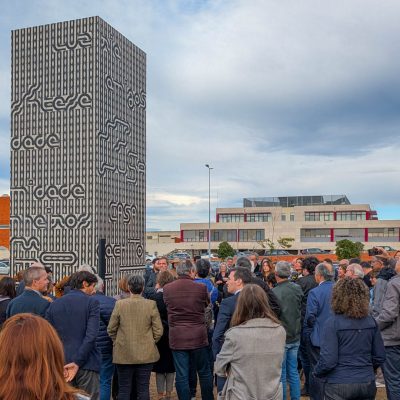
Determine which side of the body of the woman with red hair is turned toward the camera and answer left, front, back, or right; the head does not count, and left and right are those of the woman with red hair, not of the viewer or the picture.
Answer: back

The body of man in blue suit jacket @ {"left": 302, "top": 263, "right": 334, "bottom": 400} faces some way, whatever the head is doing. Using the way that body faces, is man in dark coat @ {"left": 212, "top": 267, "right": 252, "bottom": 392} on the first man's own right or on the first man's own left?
on the first man's own left

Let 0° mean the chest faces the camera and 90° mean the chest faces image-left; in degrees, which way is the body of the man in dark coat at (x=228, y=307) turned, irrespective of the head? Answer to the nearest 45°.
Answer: approximately 90°

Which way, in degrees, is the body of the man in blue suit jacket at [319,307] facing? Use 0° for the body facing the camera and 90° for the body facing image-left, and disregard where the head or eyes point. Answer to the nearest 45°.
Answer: approximately 135°

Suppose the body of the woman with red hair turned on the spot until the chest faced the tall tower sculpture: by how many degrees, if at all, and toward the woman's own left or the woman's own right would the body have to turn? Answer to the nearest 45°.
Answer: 0° — they already face it

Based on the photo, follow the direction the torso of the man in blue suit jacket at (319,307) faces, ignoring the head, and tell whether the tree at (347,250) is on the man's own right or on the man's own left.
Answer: on the man's own right

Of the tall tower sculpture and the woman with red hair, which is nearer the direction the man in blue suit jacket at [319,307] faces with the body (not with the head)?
the tall tower sculpture

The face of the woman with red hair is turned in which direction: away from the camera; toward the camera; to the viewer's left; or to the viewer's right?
away from the camera
